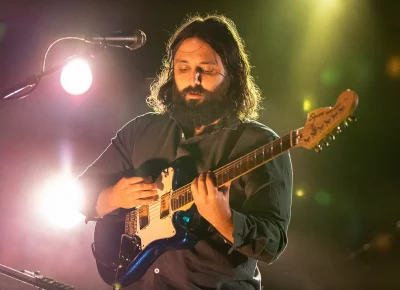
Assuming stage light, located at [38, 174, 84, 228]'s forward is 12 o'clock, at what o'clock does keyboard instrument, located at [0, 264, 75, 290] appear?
The keyboard instrument is roughly at 12 o'clock from the stage light.

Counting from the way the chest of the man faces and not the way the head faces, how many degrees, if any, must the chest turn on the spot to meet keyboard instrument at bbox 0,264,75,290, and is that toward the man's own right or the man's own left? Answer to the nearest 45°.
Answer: approximately 90° to the man's own right

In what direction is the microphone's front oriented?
to the viewer's right

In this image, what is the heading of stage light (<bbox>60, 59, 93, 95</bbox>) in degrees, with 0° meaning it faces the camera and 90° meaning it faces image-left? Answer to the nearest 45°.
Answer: approximately 0°

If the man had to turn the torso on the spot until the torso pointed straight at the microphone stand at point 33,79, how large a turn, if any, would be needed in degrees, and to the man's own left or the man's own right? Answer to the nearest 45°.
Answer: approximately 45° to the man's own right

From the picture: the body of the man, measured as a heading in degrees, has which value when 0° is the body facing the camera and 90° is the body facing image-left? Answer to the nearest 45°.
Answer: approximately 45°
